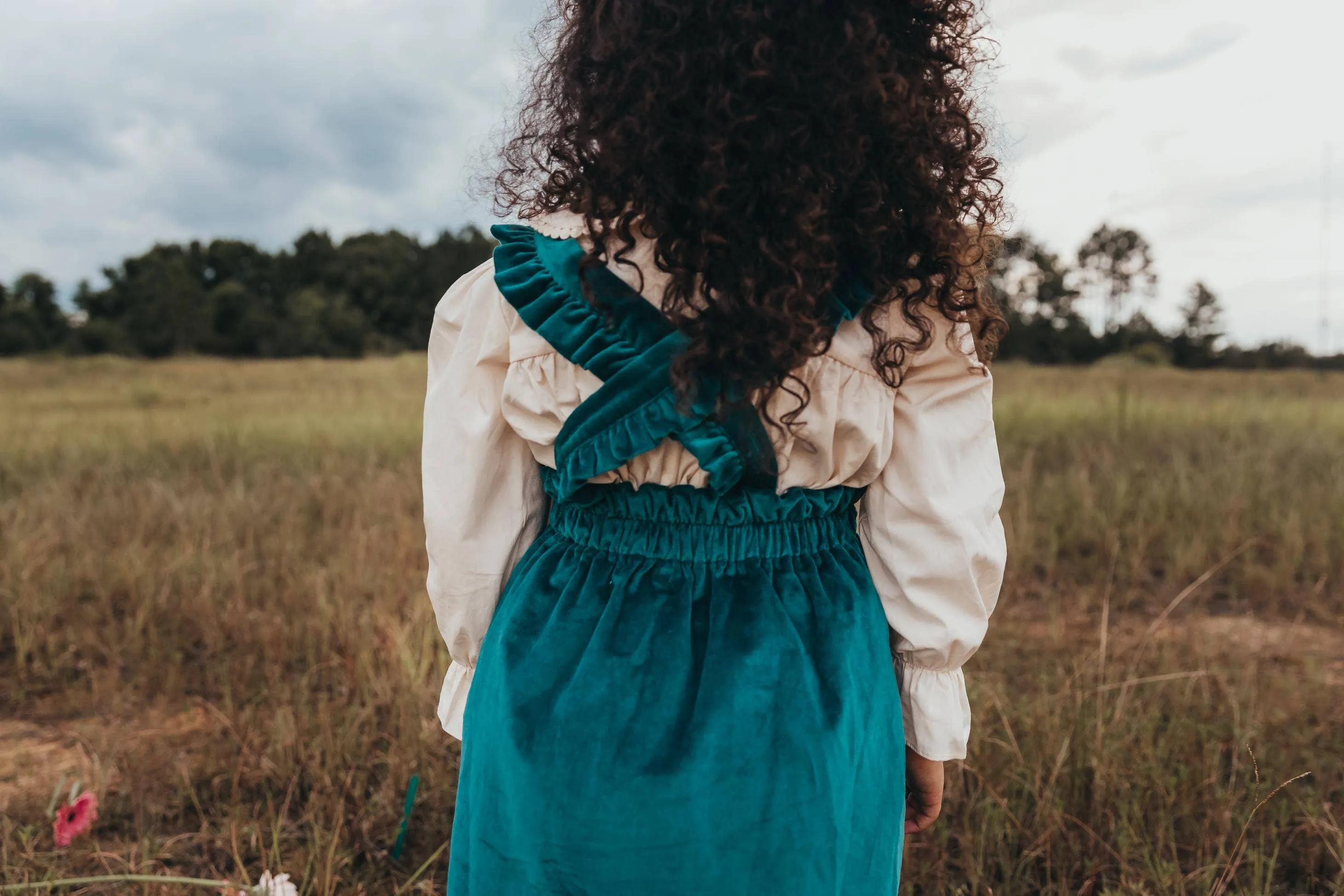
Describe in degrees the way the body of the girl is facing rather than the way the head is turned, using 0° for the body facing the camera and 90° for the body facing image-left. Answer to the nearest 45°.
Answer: approximately 180°

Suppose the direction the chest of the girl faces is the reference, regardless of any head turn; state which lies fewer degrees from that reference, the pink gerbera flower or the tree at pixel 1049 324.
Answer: the tree

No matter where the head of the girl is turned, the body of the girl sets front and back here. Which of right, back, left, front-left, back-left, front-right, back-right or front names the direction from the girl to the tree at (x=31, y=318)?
front-left

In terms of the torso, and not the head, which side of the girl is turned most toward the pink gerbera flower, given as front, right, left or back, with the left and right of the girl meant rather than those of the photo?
left

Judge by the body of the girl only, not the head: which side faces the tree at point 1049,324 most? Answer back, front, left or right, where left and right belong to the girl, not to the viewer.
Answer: front

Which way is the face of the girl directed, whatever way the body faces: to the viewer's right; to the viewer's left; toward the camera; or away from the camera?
away from the camera

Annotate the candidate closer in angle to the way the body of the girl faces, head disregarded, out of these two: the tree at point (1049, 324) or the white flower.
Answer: the tree
